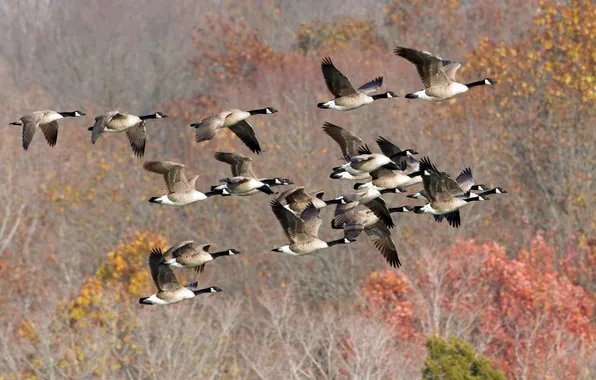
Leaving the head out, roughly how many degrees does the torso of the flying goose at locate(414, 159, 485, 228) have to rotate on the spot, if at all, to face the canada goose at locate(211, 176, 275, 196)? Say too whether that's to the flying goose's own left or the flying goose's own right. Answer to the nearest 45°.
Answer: approximately 180°

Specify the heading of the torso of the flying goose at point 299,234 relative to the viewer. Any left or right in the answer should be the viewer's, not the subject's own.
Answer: facing to the right of the viewer

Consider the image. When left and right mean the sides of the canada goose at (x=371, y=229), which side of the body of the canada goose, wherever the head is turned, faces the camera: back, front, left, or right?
right

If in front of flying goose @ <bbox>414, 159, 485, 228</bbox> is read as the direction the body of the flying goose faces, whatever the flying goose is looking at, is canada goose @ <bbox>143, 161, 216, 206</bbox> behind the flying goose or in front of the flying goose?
behind

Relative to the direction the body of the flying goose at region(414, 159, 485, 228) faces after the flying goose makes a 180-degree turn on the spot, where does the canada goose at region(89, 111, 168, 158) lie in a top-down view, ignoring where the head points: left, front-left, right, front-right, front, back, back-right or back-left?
front

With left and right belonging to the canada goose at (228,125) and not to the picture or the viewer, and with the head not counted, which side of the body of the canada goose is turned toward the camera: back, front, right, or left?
right

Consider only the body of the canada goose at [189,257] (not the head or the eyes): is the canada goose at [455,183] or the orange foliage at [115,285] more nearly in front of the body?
the canada goose

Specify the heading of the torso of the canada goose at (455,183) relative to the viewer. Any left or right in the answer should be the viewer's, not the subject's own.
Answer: facing to the right of the viewer

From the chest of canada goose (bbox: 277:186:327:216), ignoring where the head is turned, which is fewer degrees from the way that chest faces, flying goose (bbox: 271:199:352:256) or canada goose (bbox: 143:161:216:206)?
the flying goose

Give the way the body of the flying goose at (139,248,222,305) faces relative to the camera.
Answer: to the viewer's right
